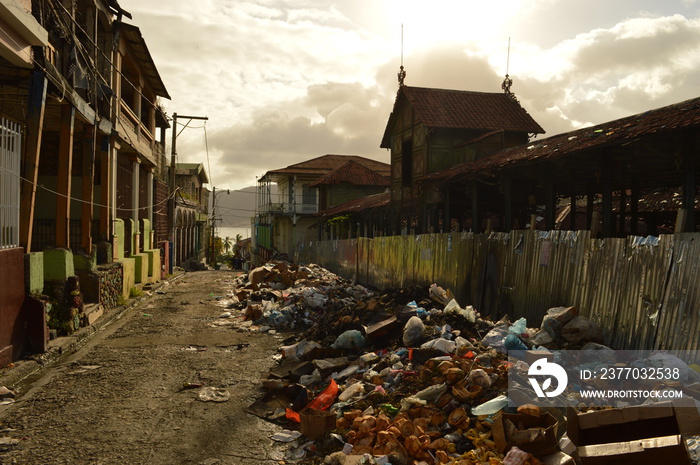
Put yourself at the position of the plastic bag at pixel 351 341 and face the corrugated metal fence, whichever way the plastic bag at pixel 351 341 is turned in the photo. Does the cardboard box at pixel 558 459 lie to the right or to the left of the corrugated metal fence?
right

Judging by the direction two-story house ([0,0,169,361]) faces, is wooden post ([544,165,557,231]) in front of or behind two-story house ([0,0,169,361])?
in front

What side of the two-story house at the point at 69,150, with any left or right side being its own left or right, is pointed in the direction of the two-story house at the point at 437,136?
front

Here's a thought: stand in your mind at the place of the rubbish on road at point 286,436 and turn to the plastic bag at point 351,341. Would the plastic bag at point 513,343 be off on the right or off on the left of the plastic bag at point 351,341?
right

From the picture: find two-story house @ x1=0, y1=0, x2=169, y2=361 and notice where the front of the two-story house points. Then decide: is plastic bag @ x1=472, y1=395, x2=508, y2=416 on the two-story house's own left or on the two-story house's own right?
on the two-story house's own right

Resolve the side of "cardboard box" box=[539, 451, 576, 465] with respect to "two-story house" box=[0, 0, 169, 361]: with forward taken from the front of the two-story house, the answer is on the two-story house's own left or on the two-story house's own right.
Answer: on the two-story house's own right

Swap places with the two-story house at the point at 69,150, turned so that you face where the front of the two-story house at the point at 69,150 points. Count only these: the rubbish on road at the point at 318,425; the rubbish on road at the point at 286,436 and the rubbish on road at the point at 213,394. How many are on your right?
3

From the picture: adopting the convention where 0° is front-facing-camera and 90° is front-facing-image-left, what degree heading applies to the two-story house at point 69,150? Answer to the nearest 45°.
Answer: approximately 270°

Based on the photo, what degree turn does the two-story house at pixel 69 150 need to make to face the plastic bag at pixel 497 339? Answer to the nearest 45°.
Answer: approximately 45° to its right

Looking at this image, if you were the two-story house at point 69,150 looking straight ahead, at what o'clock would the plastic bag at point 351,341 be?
The plastic bag is roughly at 2 o'clock from the two-story house.
